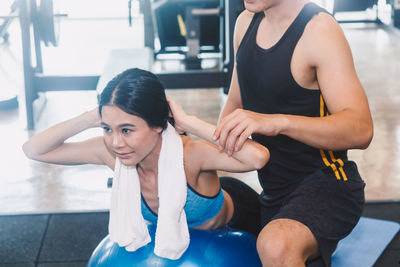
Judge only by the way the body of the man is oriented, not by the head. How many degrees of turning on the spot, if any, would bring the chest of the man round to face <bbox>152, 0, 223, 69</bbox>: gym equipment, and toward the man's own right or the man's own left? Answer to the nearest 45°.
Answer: approximately 135° to the man's own right

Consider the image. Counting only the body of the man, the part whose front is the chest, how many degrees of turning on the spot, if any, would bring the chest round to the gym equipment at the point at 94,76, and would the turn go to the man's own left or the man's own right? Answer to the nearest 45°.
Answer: approximately 90° to the man's own right

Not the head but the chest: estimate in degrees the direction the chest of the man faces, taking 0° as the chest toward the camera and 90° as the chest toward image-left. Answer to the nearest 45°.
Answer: approximately 45°

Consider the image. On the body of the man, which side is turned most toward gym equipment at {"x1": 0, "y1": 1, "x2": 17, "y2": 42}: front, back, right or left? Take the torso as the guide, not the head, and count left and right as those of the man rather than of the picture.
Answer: right
